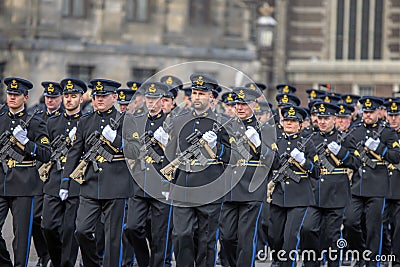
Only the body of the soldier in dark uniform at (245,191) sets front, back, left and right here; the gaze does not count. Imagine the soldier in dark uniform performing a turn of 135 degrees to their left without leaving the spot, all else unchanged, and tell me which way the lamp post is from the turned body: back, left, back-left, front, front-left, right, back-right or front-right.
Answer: left

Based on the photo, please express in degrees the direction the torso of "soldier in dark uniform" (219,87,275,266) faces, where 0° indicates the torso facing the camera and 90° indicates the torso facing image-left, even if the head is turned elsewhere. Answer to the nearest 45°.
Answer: approximately 45°

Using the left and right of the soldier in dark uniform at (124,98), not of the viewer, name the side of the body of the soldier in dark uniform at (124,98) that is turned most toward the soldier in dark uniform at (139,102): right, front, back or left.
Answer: left

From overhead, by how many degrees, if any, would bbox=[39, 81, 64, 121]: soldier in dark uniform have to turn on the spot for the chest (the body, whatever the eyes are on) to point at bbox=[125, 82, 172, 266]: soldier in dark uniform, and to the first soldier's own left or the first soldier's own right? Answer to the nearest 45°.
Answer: approximately 90° to the first soldier's own left

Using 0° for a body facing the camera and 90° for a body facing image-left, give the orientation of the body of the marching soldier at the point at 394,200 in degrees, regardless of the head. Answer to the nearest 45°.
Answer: approximately 45°

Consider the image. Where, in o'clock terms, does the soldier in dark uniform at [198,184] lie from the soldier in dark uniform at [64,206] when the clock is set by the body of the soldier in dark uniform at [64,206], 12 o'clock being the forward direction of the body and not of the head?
the soldier in dark uniform at [198,184] is roughly at 10 o'clock from the soldier in dark uniform at [64,206].

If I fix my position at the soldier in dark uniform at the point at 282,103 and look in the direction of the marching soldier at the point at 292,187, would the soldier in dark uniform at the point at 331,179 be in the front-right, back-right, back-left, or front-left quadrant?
front-left

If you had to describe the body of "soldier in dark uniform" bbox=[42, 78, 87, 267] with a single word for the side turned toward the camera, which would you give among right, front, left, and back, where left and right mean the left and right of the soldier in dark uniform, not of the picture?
front

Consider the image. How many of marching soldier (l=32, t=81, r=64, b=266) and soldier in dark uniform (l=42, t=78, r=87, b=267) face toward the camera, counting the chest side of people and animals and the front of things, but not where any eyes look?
2

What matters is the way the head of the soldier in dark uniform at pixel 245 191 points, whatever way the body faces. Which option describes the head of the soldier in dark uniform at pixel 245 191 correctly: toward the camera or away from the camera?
toward the camera

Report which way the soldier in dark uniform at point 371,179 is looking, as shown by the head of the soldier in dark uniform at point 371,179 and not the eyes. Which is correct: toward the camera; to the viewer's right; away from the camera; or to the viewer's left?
toward the camera

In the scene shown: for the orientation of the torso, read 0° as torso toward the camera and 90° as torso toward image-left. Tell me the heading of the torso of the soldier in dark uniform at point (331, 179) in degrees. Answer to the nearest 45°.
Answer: approximately 45°
